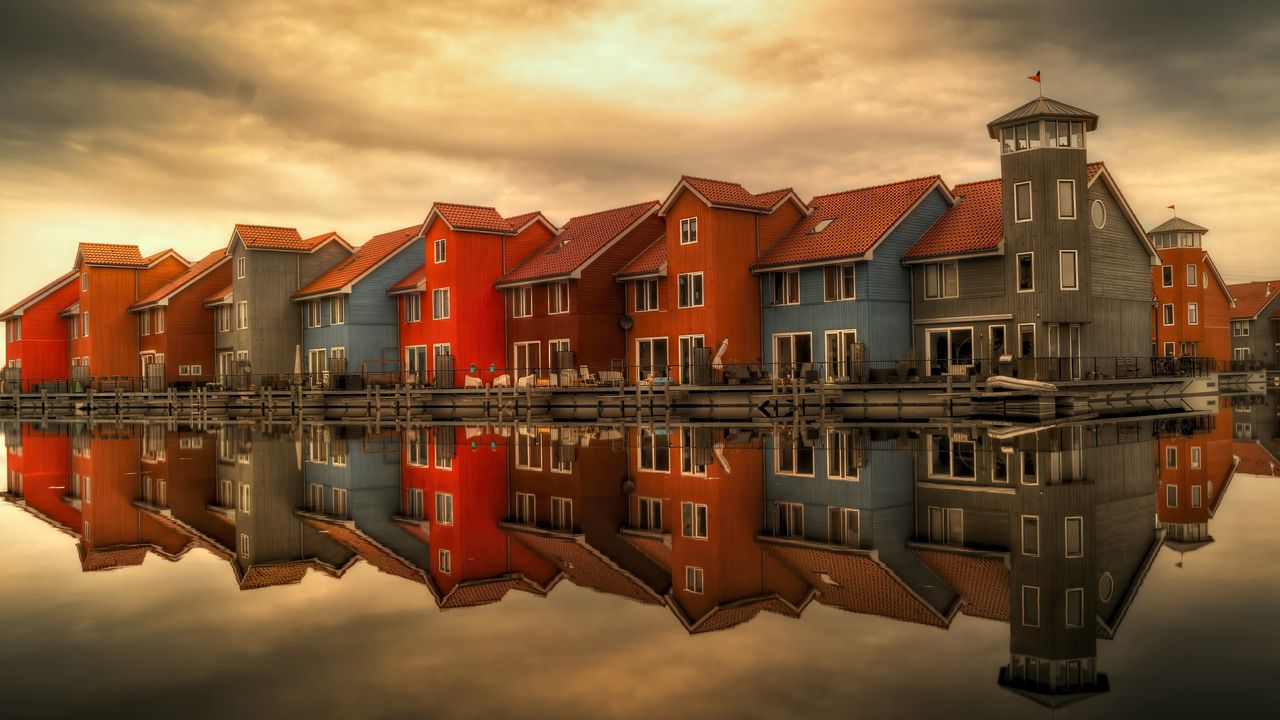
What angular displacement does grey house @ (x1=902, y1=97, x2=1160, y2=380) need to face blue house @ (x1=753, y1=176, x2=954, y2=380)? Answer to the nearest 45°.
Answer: approximately 45° to its right

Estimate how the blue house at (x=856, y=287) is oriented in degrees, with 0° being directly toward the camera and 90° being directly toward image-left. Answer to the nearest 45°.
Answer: approximately 45°

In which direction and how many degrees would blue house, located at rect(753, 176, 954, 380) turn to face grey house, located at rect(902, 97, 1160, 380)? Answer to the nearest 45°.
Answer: approximately 135° to its left

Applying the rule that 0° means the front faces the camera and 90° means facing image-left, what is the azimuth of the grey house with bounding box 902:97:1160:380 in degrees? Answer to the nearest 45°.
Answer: approximately 45°

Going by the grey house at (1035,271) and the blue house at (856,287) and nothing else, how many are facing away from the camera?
0
